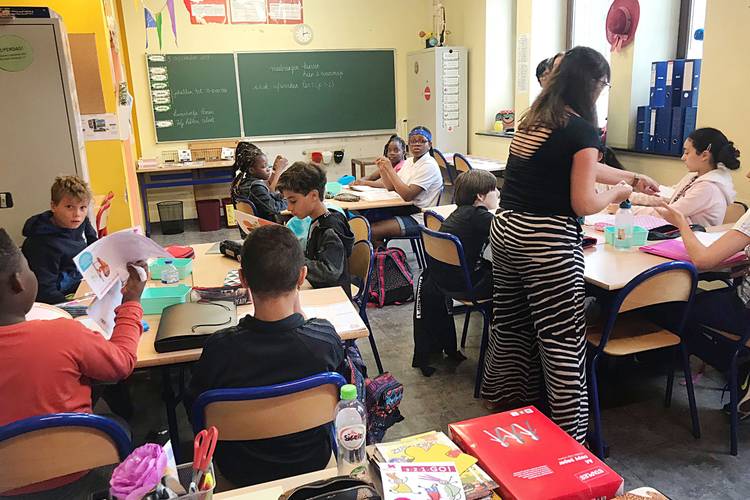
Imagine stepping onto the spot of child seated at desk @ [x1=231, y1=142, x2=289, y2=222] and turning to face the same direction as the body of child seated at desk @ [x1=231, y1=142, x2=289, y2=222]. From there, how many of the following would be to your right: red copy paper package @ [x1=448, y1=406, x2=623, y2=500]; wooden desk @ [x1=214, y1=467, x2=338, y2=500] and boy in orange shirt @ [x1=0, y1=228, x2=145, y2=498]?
3

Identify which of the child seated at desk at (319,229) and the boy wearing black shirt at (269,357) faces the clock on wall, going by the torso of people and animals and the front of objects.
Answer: the boy wearing black shirt

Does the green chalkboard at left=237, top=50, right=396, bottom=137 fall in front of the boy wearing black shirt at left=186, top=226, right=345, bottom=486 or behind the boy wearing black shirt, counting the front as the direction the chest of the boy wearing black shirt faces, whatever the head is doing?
in front

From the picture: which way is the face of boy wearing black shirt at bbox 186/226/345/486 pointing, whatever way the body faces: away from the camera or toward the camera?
away from the camera

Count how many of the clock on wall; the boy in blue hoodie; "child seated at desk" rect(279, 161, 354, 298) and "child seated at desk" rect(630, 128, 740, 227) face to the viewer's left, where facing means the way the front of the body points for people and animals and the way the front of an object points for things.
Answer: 2

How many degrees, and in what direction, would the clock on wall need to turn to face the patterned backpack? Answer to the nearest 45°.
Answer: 0° — it already faces it

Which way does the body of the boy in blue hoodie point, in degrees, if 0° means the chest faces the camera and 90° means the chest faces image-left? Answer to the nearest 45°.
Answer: approximately 315°

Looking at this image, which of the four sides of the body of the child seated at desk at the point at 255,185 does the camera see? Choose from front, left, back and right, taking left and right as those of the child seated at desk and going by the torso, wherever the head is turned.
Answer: right

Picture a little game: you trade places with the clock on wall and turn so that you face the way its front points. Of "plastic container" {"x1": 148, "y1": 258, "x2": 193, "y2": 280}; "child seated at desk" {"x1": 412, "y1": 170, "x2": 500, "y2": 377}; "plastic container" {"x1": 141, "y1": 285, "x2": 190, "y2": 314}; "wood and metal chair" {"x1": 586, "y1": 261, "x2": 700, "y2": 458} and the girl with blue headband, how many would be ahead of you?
5

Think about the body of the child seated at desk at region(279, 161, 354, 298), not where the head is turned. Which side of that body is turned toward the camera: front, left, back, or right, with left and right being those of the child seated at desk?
left

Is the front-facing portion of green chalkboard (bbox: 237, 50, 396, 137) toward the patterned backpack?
yes

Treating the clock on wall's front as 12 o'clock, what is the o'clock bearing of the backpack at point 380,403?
The backpack is roughly at 12 o'clock from the clock on wall.

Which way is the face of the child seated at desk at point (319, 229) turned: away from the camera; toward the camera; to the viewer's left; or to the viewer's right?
to the viewer's left
